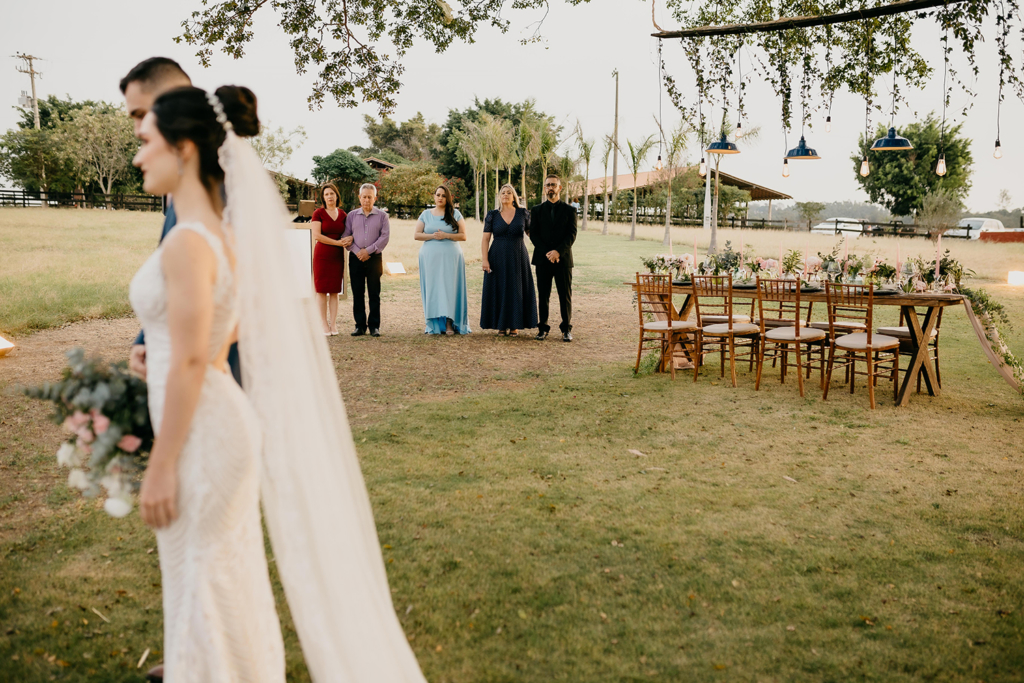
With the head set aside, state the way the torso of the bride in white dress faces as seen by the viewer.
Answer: to the viewer's left

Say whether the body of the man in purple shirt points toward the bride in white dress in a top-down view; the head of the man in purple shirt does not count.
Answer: yes

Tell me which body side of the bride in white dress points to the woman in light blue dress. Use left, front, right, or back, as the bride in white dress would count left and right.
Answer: right

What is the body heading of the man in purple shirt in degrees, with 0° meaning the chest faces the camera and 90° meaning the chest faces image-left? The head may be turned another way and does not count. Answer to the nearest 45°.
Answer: approximately 0°

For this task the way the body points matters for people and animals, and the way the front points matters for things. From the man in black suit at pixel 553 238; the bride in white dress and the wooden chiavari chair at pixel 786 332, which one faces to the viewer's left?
the bride in white dress

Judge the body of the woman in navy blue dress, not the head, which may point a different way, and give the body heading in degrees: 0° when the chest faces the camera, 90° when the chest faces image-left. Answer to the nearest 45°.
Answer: approximately 0°

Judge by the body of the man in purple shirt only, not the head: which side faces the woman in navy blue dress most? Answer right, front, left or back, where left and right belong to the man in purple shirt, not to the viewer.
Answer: left

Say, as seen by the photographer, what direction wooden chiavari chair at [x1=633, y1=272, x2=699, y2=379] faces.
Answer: facing away from the viewer and to the right of the viewer
